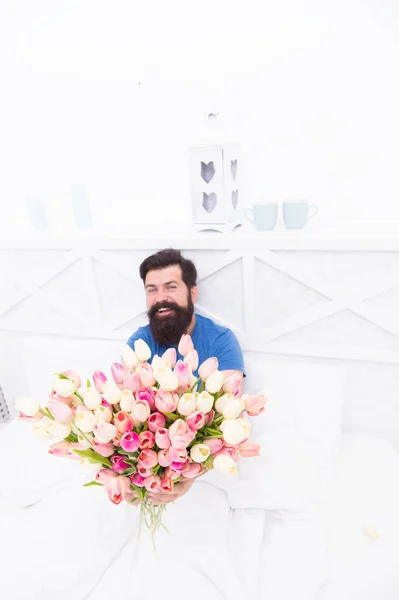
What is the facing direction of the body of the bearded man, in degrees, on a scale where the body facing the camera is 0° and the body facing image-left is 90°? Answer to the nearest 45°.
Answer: approximately 45°

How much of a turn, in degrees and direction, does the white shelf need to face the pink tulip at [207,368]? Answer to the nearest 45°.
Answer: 0° — it already faces it

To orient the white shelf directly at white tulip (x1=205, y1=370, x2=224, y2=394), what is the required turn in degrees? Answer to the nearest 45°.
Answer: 0° — it already faces it

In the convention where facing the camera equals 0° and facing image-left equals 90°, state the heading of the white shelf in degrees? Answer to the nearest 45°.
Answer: approximately 0°
